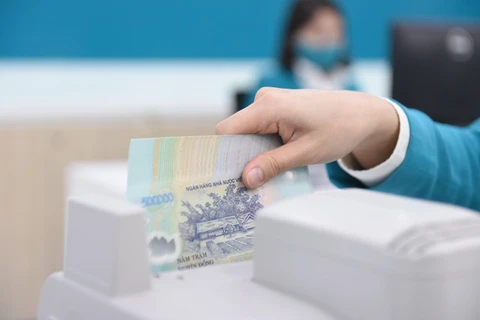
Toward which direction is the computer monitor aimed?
away from the camera

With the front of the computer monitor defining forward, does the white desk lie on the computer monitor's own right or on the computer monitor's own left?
on the computer monitor's own left

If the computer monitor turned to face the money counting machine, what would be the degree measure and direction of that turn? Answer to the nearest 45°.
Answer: approximately 180°

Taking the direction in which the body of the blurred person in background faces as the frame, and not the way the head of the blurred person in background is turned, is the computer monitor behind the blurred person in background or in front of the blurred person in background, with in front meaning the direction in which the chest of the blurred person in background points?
in front

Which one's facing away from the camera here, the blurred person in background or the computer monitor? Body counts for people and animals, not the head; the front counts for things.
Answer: the computer monitor

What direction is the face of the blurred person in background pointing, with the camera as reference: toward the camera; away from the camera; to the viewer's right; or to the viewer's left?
toward the camera

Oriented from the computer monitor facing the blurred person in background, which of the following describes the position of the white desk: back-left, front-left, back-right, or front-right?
front-left

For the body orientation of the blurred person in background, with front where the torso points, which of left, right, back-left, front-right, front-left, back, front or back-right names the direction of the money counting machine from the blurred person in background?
front-right

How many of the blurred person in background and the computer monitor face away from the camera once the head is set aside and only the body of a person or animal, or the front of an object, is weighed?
1
